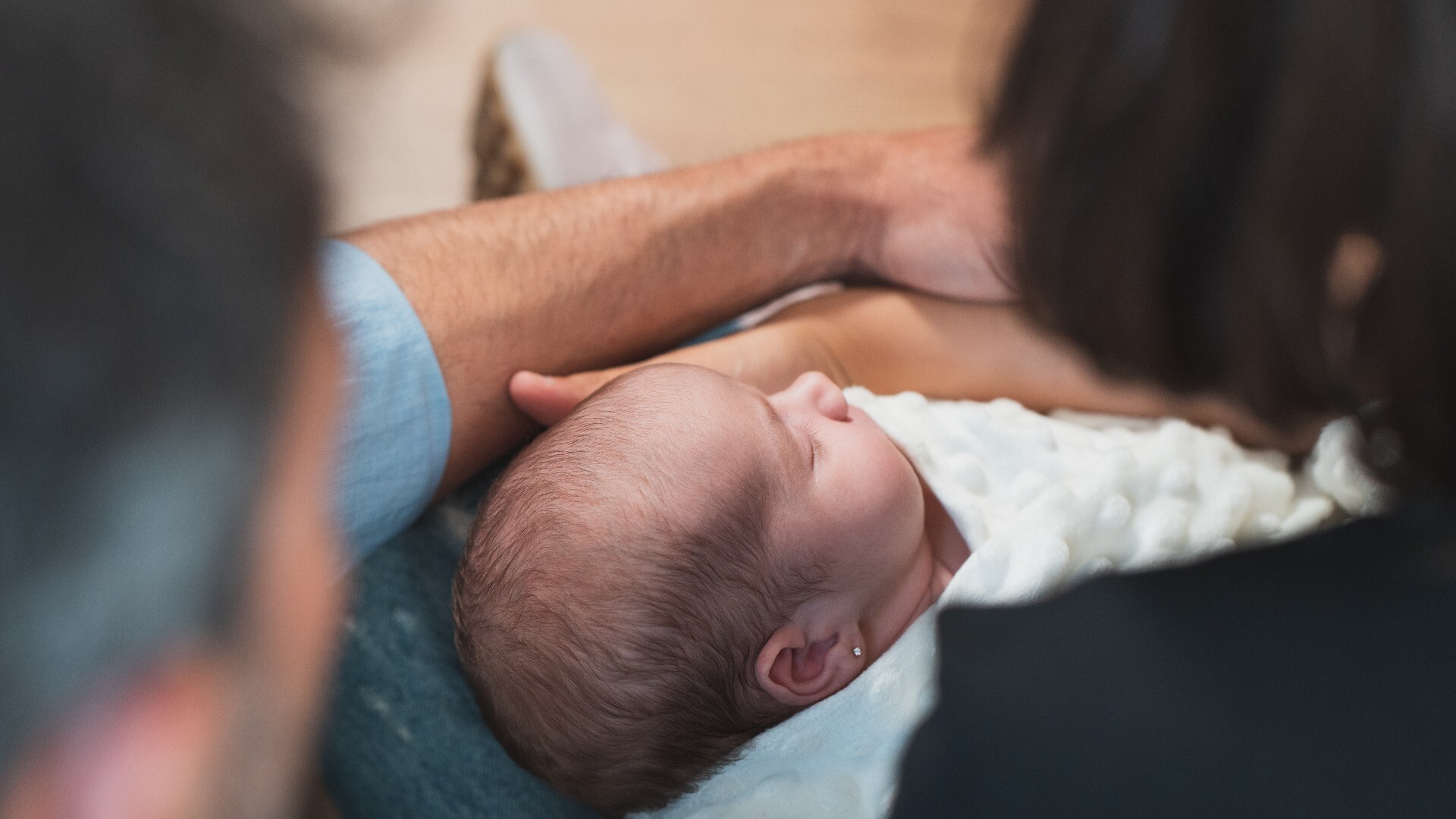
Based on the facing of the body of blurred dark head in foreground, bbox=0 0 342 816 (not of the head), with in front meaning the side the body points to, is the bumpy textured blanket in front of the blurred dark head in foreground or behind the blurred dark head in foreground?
in front

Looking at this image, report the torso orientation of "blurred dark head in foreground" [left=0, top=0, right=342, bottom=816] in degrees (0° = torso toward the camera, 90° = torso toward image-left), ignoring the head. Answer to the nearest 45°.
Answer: approximately 225°

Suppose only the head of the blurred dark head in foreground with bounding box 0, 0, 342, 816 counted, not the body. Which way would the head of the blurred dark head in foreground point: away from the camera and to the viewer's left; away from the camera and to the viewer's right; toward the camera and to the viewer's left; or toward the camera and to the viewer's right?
away from the camera and to the viewer's right
